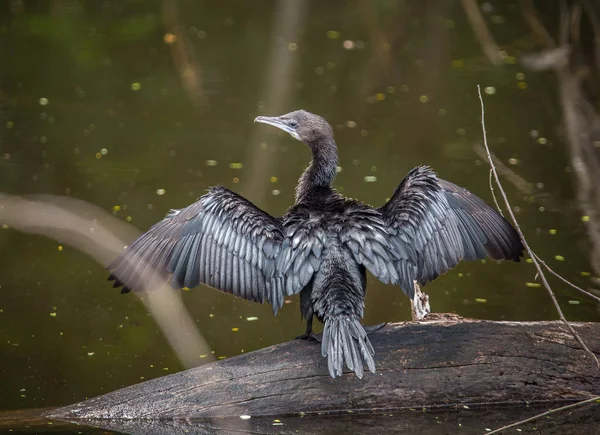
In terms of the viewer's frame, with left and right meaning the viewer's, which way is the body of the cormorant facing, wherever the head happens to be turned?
facing away from the viewer

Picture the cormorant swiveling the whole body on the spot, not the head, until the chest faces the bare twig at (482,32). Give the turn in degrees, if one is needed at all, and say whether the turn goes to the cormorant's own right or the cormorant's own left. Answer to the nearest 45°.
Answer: approximately 45° to the cormorant's own right
